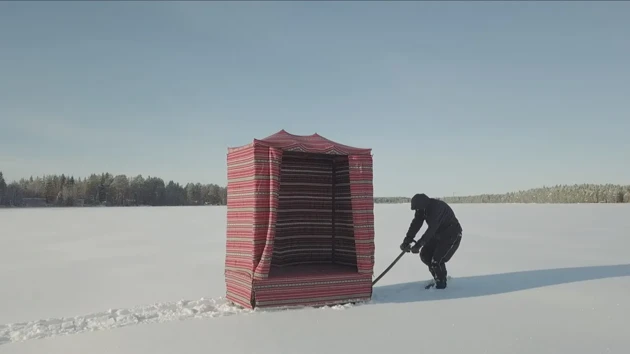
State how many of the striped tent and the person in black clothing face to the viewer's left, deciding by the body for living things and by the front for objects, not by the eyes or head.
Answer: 1

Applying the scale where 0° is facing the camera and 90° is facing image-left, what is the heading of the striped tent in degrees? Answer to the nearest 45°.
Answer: approximately 315°

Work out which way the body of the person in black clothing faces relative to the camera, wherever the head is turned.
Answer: to the viewer's left

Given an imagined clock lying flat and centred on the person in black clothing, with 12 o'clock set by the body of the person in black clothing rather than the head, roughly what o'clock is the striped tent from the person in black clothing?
The striped tent is roughly at 11 o'clock from the person in black clothing.

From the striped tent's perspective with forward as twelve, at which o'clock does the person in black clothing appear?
The person in black clothing is roughly at 10 o'clock from the striped tent.
